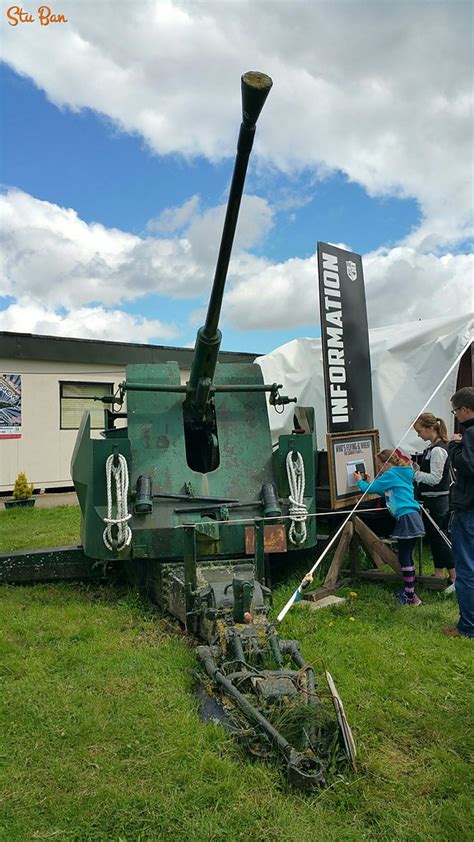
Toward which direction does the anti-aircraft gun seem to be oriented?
toward the camera

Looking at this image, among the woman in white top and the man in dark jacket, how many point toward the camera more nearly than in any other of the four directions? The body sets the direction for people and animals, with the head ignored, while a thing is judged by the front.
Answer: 0

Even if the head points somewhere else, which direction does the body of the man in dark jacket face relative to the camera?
to the viewer's left

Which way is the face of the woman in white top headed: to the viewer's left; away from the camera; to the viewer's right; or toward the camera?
to the viewer's left

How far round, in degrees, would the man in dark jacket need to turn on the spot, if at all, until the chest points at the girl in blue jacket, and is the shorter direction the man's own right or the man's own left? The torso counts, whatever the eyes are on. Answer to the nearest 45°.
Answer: approximately 45° to the man's own right

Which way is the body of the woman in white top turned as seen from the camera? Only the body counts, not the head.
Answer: to the viewer's left

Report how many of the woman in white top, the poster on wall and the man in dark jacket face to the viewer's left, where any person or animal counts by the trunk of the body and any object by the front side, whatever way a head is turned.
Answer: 2

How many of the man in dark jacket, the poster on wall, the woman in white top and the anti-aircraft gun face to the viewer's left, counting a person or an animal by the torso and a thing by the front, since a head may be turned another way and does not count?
2

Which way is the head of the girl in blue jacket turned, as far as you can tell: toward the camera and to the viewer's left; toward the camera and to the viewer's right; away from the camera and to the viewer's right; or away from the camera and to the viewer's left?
away from the camera and to the viewer's left

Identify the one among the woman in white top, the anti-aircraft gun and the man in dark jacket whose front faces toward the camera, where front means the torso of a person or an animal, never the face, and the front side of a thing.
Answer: the anti-aircraft gun

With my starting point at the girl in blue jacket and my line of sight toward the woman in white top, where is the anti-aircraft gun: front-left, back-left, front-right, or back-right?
back-left
